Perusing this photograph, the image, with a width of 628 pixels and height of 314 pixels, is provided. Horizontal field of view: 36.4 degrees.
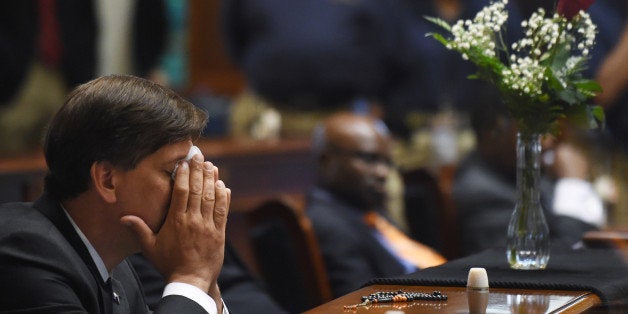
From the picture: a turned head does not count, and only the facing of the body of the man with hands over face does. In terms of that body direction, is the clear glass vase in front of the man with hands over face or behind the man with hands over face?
in front

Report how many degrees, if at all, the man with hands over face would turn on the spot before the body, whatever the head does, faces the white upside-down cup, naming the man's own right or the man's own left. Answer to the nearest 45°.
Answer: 0° — they already face it

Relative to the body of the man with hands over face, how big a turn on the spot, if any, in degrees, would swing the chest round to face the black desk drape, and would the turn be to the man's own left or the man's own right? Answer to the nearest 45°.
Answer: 0° — they already face it

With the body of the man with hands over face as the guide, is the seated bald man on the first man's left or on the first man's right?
on the first man's left

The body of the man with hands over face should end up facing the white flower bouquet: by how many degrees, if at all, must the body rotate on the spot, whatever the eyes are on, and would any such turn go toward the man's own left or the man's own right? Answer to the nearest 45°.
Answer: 0° — they already face it

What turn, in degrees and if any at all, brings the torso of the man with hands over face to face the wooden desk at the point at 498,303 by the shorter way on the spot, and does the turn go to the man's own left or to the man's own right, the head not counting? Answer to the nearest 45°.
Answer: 0° — they already face it

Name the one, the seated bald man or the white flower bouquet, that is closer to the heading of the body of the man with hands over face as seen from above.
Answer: the white flower bouquet

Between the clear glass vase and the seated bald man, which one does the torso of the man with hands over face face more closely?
the clear glass vase

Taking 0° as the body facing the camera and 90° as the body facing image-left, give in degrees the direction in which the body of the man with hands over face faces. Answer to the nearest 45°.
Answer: approximately 270°
